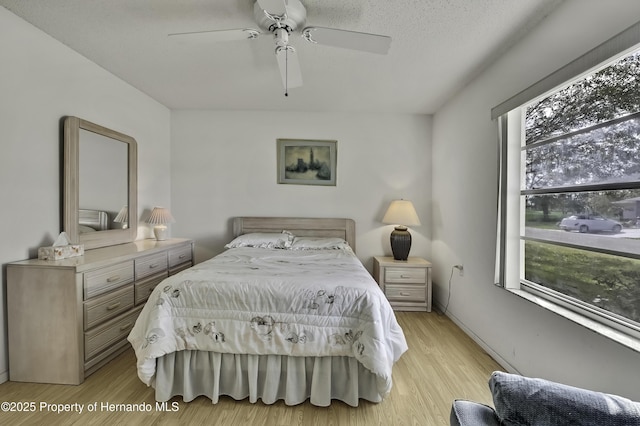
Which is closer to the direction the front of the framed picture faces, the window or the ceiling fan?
the ceiling fan

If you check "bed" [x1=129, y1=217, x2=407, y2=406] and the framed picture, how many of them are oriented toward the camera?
2

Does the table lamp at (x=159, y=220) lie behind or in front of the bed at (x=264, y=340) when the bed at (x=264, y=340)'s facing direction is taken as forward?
behind

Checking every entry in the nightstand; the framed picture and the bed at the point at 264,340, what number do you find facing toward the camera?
3

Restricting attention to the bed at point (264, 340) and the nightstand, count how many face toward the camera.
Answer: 2

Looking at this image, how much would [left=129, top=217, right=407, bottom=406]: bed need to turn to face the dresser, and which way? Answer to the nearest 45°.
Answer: approximately 90° to its right

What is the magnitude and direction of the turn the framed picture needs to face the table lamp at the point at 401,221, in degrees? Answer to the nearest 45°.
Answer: approximately 90° to its left

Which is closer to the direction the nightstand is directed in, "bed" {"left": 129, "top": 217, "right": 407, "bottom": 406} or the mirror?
the bed

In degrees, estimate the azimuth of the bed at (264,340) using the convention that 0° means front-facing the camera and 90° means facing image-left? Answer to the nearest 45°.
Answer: approximately 0°

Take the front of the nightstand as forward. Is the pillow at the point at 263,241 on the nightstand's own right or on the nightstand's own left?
on the nightstand's own right

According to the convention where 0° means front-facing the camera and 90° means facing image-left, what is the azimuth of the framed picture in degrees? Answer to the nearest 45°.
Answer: approximately 0°

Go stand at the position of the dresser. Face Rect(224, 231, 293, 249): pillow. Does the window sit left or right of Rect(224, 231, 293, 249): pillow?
right
